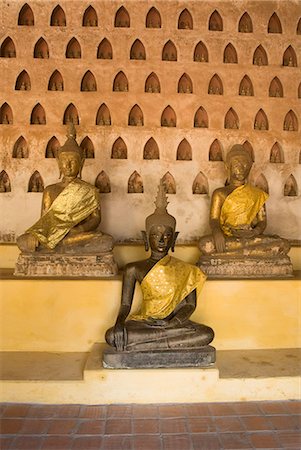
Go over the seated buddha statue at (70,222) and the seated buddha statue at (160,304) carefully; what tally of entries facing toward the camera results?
2

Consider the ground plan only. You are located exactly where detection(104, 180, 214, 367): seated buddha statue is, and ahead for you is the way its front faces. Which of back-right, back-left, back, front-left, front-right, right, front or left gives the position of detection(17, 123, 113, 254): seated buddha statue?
back-right

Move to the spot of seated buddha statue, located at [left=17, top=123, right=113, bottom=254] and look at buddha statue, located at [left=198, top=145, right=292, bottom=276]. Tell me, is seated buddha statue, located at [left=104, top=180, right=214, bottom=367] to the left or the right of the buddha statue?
right

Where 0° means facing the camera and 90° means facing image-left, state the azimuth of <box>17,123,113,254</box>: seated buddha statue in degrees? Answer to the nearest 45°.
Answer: approximately 0°

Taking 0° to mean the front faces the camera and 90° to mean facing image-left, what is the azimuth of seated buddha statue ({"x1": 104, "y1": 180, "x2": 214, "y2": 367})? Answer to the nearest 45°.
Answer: approximately 0°

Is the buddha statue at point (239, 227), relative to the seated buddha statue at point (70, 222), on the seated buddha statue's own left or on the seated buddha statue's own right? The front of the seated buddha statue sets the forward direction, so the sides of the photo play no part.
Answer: on the seated buddha statue's own left

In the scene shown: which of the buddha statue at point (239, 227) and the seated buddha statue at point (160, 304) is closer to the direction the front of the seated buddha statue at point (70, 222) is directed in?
the seated buddha statue

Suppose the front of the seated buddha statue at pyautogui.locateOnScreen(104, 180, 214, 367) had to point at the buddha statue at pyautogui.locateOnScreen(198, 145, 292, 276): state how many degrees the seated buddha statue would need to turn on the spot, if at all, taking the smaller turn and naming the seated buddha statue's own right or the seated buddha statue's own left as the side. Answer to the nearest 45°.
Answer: approximately 135° to the seated buddha statue's own left

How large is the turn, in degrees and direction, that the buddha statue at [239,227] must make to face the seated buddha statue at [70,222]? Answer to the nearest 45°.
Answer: approximately 90° to its right

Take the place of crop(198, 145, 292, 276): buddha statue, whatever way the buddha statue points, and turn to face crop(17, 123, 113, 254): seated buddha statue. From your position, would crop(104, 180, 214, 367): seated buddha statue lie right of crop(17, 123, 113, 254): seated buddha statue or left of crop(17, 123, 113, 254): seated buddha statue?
left
